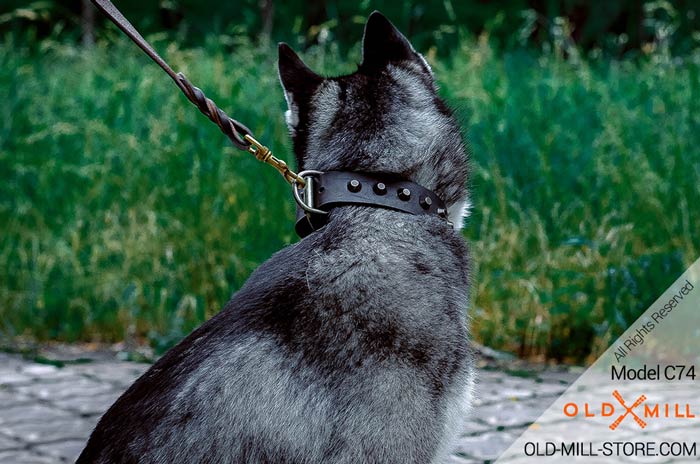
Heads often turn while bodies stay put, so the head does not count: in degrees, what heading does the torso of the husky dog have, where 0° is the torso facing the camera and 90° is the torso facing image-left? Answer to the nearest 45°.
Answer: approximately 225°
